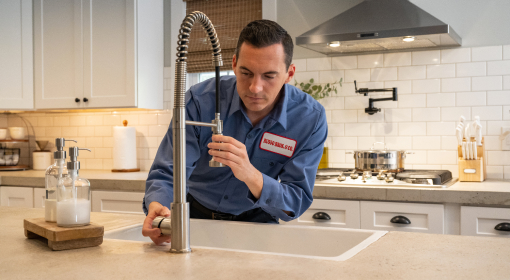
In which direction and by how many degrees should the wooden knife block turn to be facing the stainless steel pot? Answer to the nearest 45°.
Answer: approximately 90° to its right

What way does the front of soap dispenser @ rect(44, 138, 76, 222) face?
to the viewer's right

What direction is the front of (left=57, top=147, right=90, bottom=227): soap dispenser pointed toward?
to the viewer's right

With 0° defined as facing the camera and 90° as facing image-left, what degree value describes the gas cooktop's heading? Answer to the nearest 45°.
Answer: approximately 0°

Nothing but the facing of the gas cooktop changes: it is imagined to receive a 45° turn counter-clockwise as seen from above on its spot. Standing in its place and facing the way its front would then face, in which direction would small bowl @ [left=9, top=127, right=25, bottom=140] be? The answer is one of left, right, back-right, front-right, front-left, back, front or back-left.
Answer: back-right

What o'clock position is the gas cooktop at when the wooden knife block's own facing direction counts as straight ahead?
The gas cooktop is roughly at 2 o'clock from the wooden knife block.

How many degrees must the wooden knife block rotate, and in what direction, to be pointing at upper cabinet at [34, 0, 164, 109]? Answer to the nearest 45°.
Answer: approximately 90° to its right
